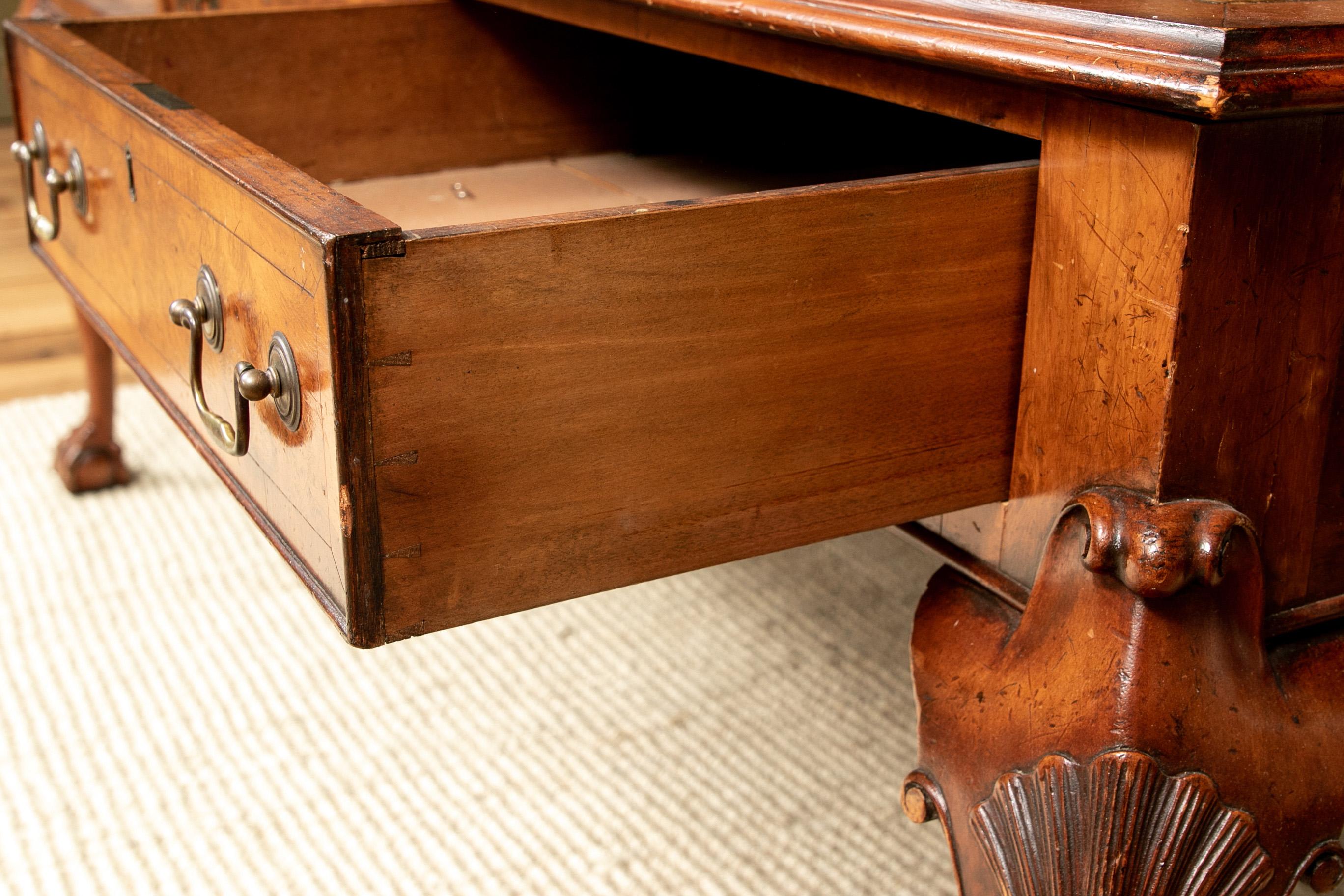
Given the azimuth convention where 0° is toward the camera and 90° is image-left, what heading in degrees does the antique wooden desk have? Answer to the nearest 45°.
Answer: approximately 45°
